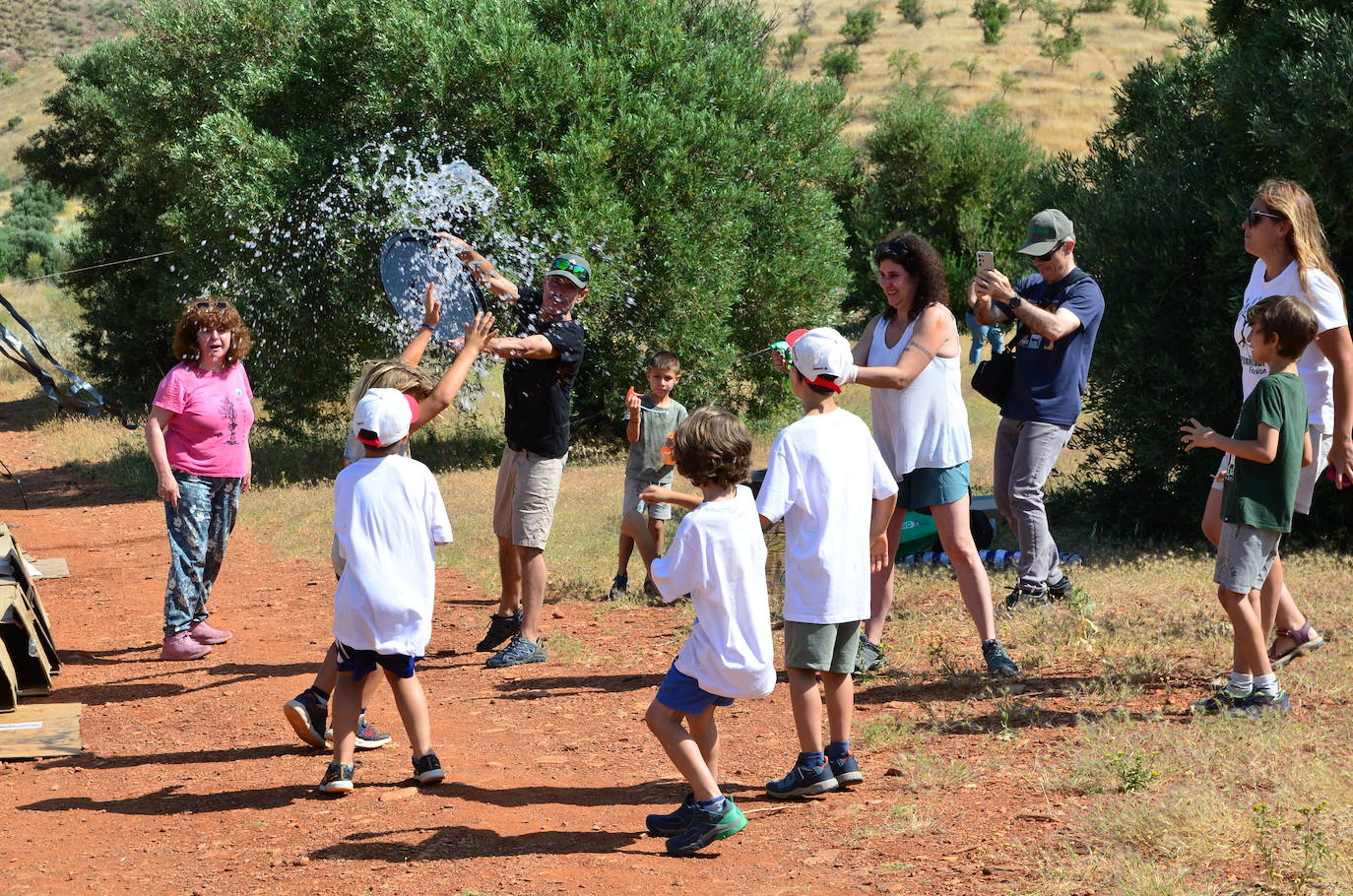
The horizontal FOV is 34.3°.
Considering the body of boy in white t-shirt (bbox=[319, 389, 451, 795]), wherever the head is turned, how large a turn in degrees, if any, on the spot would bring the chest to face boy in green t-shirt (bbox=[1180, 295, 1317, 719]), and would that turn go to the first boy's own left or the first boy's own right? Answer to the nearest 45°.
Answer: approximately 90° to the first boy's own right

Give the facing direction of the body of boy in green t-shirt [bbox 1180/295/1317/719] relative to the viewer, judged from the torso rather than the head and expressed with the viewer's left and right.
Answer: facing to the left of the viewer

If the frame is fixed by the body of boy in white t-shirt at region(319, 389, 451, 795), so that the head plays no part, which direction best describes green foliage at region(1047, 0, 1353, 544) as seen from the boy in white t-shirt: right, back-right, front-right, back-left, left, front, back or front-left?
front-right

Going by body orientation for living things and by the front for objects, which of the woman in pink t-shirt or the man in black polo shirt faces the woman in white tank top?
the woman in pink t-shirt

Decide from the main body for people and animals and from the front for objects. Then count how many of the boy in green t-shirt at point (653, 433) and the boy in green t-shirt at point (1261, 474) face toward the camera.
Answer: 1

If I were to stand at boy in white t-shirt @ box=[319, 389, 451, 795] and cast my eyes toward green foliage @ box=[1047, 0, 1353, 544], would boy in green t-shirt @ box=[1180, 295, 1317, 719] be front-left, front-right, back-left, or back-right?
front-right

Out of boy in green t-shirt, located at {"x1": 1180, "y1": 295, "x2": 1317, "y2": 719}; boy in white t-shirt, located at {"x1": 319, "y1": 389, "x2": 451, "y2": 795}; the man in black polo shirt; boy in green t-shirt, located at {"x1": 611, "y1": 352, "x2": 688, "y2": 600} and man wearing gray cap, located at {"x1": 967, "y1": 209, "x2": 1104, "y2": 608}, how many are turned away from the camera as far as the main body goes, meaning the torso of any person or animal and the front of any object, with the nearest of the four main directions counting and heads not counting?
1

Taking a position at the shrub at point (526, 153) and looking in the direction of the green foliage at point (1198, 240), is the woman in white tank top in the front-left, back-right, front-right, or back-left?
front-right

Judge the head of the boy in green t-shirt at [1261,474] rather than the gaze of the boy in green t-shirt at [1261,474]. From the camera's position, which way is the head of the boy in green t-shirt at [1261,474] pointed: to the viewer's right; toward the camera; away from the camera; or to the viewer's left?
to the viewer's left

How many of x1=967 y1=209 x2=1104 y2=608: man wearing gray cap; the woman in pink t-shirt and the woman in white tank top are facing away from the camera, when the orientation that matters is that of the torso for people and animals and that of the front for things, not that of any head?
0

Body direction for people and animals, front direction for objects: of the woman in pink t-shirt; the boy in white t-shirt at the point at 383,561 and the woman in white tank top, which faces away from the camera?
the boy in white t-shirt

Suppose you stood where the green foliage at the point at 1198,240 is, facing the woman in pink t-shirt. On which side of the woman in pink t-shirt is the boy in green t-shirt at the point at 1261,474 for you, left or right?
left

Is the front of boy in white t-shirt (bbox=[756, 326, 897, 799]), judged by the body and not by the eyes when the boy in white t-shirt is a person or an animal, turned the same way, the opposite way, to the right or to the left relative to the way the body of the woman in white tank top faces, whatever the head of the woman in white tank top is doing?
to the right

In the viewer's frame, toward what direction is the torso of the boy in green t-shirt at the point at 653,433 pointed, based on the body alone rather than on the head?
toward the camera

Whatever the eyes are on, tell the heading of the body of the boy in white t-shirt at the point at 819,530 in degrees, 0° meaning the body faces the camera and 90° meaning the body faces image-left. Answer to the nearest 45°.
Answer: approximately 135°

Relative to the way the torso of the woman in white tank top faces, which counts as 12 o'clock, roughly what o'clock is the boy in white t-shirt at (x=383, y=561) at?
The boy in white t-shirt is roughly at 12 o'clock from the woman in white tank top.

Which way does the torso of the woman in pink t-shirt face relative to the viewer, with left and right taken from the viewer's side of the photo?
facing the viewer and to the right of the viewer

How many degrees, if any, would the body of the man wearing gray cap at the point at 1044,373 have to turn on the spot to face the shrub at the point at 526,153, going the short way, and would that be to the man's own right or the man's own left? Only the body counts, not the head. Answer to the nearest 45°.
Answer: approximately 90° to the man's own right

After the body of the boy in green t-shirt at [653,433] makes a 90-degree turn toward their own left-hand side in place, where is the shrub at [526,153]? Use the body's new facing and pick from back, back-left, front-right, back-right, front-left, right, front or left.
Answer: left
